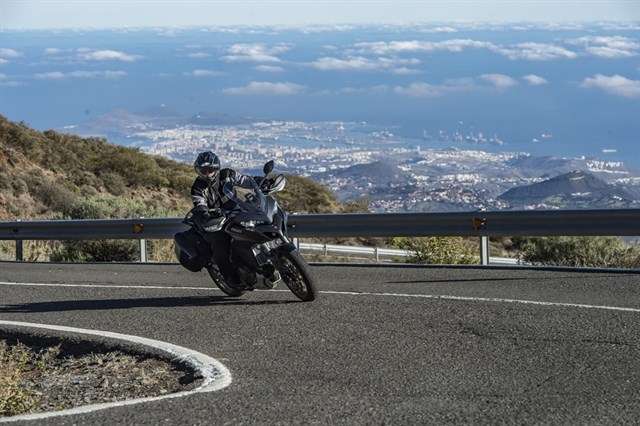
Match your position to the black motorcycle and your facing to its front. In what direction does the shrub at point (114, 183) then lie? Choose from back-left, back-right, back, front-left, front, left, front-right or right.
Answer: back-left

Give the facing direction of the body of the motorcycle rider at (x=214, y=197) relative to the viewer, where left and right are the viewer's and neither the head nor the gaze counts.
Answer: facing the viewer and to the right of the viewer

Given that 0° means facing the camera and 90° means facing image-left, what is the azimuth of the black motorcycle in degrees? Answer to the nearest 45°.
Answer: approximately 315°

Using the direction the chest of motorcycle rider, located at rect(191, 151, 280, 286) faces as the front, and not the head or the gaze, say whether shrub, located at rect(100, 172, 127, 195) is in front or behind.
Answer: behind

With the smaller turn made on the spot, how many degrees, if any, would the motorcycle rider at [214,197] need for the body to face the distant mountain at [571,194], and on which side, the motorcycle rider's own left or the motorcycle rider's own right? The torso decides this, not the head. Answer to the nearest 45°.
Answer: approximately 90° to the motorcycle rider's own left

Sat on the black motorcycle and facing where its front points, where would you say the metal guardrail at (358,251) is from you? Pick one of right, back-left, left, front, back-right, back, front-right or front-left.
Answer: back-left
